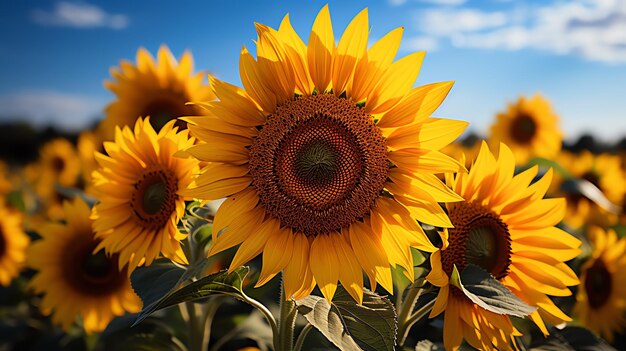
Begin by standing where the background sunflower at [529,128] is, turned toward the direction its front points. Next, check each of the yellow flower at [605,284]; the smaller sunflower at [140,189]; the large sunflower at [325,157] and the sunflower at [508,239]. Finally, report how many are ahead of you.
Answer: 4

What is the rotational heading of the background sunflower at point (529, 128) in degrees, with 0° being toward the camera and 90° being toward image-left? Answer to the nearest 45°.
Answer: approximately 0°

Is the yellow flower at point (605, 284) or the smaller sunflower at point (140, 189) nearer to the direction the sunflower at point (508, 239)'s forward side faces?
the smaller sunflower

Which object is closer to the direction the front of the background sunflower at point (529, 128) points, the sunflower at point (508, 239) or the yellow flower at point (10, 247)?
the sunflower

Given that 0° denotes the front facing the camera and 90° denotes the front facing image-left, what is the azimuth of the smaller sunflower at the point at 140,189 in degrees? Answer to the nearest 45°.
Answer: approximately 315°

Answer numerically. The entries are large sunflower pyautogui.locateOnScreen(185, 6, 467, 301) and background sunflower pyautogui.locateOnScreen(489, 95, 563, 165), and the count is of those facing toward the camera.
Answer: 2

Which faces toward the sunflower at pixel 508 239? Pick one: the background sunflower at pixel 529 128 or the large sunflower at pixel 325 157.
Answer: the background sunflower

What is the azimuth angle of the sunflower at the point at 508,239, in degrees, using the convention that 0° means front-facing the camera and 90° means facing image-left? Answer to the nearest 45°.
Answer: approximately 45°

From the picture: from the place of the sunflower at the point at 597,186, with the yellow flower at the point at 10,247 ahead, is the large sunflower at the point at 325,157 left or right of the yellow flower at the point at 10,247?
left

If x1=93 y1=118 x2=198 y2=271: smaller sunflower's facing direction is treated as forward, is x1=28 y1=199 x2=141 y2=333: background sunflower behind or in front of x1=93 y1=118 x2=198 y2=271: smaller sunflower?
behind

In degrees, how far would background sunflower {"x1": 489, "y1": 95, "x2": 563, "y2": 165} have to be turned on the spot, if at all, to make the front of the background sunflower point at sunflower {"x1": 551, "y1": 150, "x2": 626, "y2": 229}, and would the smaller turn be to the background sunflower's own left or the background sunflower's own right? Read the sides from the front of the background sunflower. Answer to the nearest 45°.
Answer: approximately 45° to the background sunflower's own left

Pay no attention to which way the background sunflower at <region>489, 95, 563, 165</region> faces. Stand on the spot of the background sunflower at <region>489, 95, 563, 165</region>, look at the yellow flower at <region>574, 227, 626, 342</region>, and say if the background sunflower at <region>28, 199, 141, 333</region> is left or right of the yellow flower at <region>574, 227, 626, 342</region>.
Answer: right

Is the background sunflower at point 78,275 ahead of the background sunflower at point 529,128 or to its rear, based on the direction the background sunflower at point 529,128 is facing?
ahead
